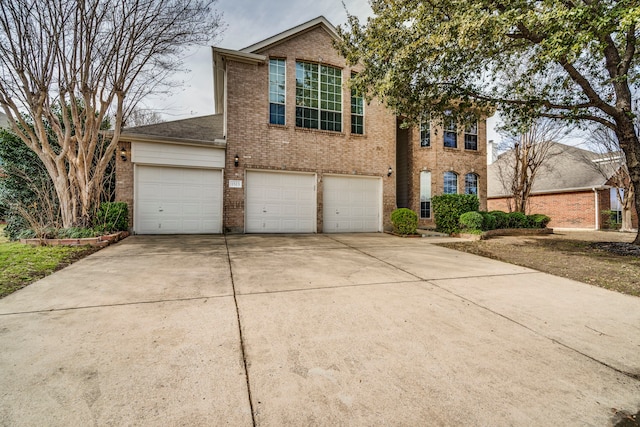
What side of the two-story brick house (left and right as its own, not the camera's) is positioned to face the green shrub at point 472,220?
left

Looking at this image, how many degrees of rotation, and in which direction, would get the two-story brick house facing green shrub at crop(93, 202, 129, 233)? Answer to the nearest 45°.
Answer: approximately 45° to its right

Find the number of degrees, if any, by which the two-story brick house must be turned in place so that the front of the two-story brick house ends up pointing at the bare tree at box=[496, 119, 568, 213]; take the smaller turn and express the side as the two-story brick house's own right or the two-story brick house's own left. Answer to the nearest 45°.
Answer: approximately 90° to the two-story brick house's own left

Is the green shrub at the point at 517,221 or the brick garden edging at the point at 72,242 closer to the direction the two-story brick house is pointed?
the brick garden edging

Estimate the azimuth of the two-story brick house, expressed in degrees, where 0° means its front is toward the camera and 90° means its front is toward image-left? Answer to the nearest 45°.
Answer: approximately 0°

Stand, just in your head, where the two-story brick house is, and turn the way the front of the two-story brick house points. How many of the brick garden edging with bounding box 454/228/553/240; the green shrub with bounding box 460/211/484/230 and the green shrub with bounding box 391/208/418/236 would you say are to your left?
3

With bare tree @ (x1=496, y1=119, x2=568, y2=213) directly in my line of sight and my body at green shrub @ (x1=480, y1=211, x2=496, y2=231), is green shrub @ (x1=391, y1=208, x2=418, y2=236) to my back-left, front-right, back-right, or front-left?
back-left

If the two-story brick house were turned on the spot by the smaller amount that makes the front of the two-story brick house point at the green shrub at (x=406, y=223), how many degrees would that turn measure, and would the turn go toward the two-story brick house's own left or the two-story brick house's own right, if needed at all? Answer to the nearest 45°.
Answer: approximately 90° to the two-story brick house's own left

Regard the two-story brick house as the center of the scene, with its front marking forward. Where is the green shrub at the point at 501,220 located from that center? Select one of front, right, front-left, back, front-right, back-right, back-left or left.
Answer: left

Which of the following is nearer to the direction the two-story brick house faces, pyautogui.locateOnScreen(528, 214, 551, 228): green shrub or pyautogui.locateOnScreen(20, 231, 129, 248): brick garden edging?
the brick garden edging
